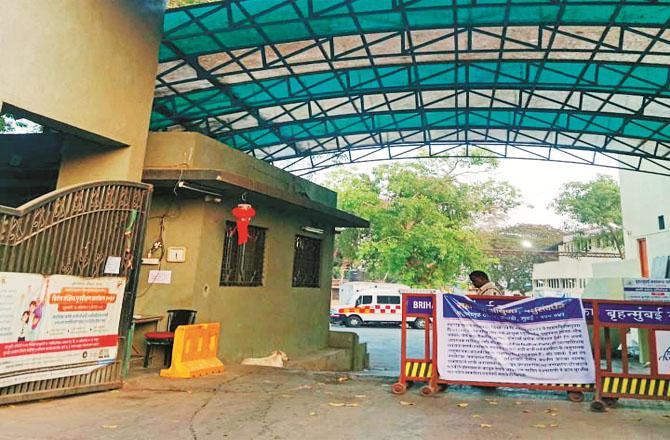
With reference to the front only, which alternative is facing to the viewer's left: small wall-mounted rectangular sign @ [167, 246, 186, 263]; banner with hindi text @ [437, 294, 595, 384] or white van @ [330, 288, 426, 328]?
the white van

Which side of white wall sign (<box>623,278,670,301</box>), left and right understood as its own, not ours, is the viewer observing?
front

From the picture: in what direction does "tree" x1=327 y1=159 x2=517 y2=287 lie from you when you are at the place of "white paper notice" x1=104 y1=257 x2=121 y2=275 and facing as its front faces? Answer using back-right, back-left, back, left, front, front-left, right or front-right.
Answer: back-left

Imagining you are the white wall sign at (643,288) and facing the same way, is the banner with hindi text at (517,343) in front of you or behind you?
in front

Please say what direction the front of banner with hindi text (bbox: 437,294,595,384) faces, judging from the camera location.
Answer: facing the viewer

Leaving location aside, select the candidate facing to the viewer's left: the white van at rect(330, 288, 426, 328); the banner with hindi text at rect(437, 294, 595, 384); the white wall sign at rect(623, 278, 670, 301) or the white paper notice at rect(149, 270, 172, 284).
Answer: the white van

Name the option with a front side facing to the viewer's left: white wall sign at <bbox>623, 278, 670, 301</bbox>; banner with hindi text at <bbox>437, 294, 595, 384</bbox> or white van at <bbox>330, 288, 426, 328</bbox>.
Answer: the white van

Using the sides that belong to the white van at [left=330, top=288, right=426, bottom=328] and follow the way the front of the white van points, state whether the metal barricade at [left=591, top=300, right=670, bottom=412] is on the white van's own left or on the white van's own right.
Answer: on the white van's own left

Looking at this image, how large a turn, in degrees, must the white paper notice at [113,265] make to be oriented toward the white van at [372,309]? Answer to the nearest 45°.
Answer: approximately 135° to its left

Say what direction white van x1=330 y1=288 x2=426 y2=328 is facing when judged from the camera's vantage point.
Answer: facing to the left of the viewer

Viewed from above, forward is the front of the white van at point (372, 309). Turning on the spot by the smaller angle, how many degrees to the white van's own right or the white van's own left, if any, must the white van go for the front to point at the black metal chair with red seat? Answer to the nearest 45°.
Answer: approximately 90° to the white van's own left

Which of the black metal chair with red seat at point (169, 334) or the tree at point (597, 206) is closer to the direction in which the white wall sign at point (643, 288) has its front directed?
the black metal chair with red seat

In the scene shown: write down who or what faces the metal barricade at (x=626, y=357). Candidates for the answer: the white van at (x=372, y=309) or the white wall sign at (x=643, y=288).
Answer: the white wall sign
